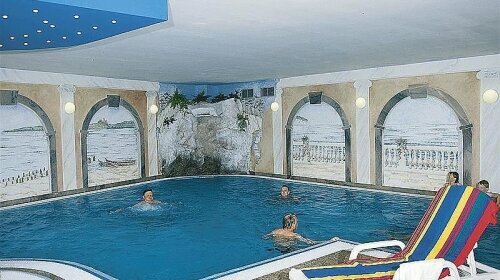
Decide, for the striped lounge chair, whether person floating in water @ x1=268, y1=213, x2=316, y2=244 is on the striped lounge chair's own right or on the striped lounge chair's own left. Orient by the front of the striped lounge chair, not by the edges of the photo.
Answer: on the striped lounge chair's own right

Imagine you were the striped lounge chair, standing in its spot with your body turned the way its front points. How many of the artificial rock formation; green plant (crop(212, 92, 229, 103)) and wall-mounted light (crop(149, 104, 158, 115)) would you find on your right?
3

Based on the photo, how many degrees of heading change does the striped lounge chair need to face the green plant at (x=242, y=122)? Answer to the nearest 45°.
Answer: approximately 90° to its right

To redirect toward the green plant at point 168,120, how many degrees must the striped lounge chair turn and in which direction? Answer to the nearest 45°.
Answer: approximately 90° to its right
